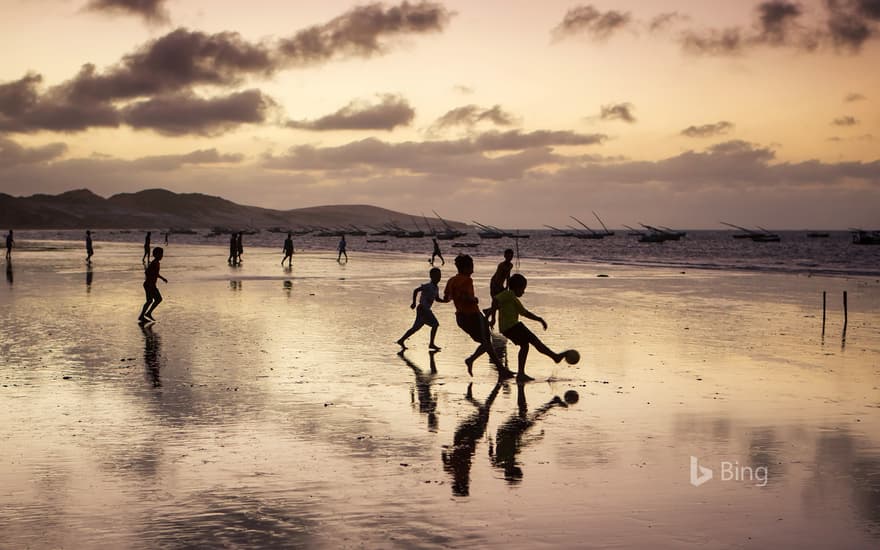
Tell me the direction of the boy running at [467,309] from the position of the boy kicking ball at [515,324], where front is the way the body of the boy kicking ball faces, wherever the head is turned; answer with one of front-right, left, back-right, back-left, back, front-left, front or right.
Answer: back-left

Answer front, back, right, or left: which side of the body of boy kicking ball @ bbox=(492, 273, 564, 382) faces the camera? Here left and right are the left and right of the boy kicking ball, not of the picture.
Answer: right

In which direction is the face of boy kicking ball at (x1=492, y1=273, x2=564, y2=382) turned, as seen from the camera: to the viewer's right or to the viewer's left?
to the viewer's right
